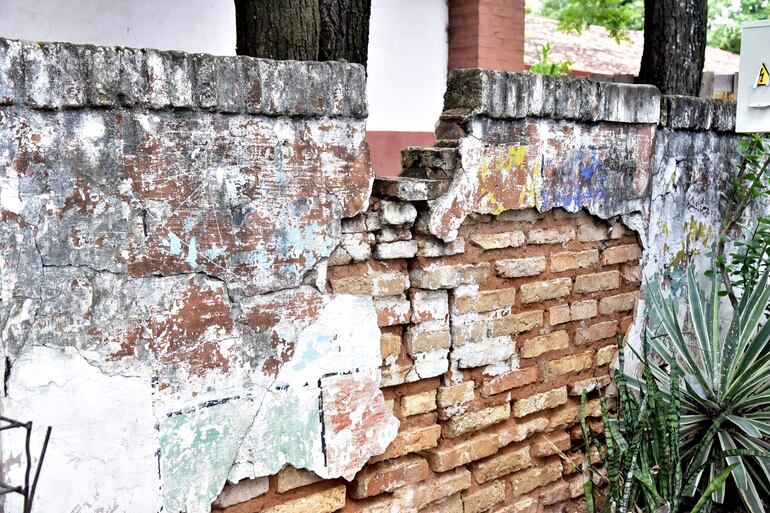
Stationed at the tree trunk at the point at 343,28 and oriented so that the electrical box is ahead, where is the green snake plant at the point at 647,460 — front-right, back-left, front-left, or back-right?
front-right

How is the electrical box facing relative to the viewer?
toward the camera

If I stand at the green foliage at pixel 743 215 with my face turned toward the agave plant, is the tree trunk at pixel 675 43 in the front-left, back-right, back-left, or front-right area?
back-right

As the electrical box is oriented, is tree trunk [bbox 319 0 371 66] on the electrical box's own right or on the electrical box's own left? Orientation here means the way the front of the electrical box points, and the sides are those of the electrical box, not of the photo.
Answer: on the electrical box's own right

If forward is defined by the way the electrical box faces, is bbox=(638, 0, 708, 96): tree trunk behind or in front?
behind

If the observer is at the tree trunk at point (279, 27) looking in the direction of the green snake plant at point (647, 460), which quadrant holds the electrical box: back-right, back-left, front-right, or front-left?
front-left

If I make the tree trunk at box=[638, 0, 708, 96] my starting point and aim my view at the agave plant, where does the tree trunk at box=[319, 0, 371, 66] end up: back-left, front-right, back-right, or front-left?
front-right

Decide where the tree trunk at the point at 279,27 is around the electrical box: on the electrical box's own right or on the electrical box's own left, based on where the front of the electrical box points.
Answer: on the electrical box's own right
